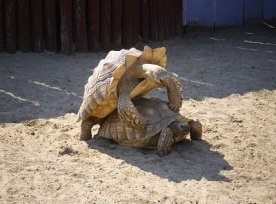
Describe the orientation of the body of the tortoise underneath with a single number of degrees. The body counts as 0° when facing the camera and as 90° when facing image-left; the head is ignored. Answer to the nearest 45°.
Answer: approximately 315°

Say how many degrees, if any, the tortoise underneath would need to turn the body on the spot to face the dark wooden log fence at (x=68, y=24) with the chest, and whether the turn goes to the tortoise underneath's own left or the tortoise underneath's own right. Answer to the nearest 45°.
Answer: approximately 135° to the tortoise underneath's own left
